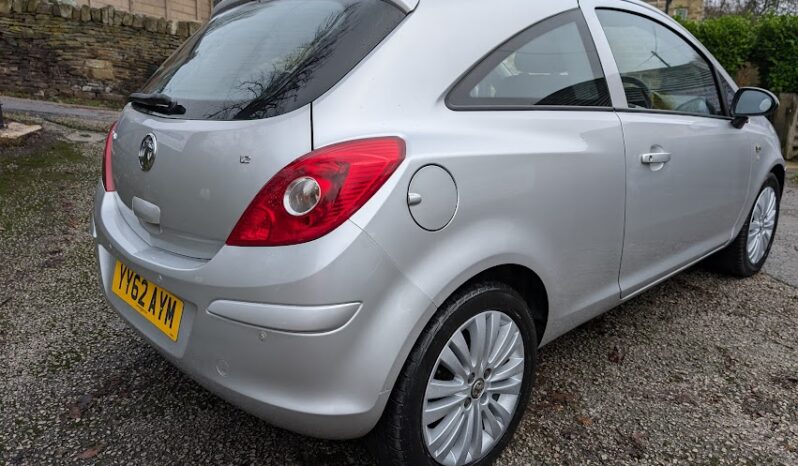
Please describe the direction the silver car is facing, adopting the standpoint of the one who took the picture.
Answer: facing away from the viewer and to the right of the viewer

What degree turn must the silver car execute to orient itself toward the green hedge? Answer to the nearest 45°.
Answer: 0° — it already faces it
